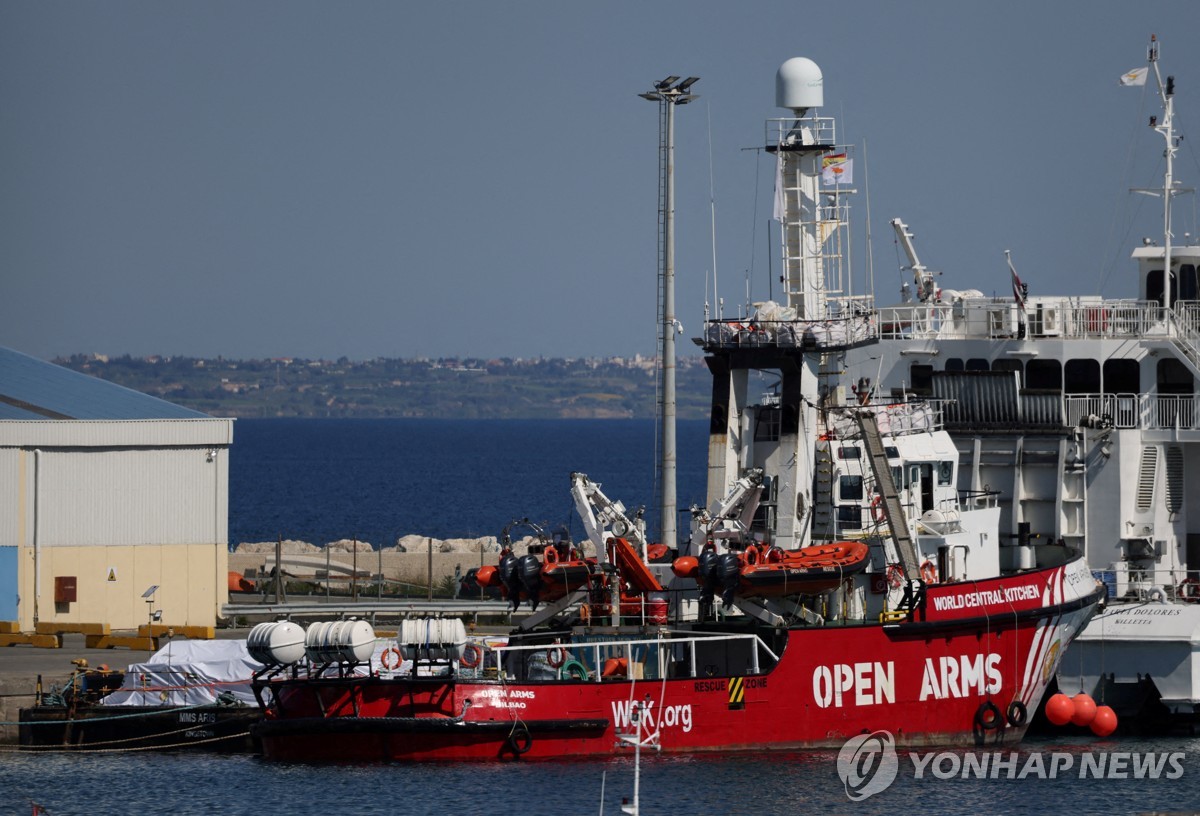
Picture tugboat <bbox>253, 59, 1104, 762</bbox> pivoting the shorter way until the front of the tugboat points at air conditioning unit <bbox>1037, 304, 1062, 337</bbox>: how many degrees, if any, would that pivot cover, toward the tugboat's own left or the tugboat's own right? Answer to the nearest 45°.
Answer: approximately 45° to the tugboat's own left

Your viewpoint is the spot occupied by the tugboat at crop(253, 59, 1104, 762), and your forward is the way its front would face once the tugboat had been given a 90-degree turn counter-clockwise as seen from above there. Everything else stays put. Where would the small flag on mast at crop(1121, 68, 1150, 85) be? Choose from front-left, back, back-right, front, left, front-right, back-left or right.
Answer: front-right

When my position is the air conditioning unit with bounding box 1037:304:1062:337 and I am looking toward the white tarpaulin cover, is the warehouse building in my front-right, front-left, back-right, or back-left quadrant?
front-right

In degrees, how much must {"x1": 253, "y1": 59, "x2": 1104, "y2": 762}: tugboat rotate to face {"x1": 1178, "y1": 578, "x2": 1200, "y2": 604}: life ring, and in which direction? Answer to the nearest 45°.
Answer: approximately 45° to its left

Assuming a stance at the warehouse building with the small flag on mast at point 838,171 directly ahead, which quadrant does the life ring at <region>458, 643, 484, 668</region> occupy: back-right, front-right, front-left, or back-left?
front-right

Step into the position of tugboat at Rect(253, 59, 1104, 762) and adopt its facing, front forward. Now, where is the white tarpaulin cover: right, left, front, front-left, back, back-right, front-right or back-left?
back

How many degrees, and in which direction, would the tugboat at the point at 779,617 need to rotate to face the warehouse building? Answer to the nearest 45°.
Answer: approximately 135° to its left

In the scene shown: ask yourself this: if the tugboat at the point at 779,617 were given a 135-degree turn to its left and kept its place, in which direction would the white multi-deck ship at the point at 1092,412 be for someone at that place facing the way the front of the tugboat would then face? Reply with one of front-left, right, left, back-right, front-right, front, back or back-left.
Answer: right

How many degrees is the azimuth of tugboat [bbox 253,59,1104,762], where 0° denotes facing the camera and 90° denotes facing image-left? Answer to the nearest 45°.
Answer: approximately 270°
